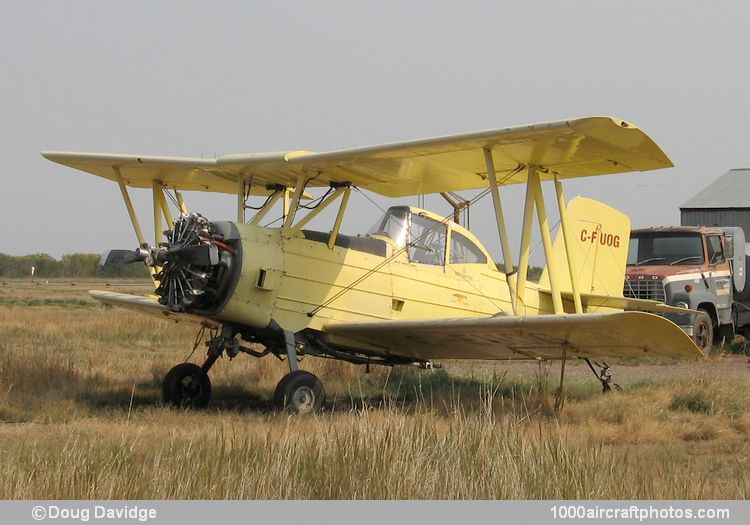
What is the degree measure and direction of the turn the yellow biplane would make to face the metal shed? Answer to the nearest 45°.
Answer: approximately 180°

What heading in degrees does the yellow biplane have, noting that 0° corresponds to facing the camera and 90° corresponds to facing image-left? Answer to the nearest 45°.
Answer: approximately 45°
